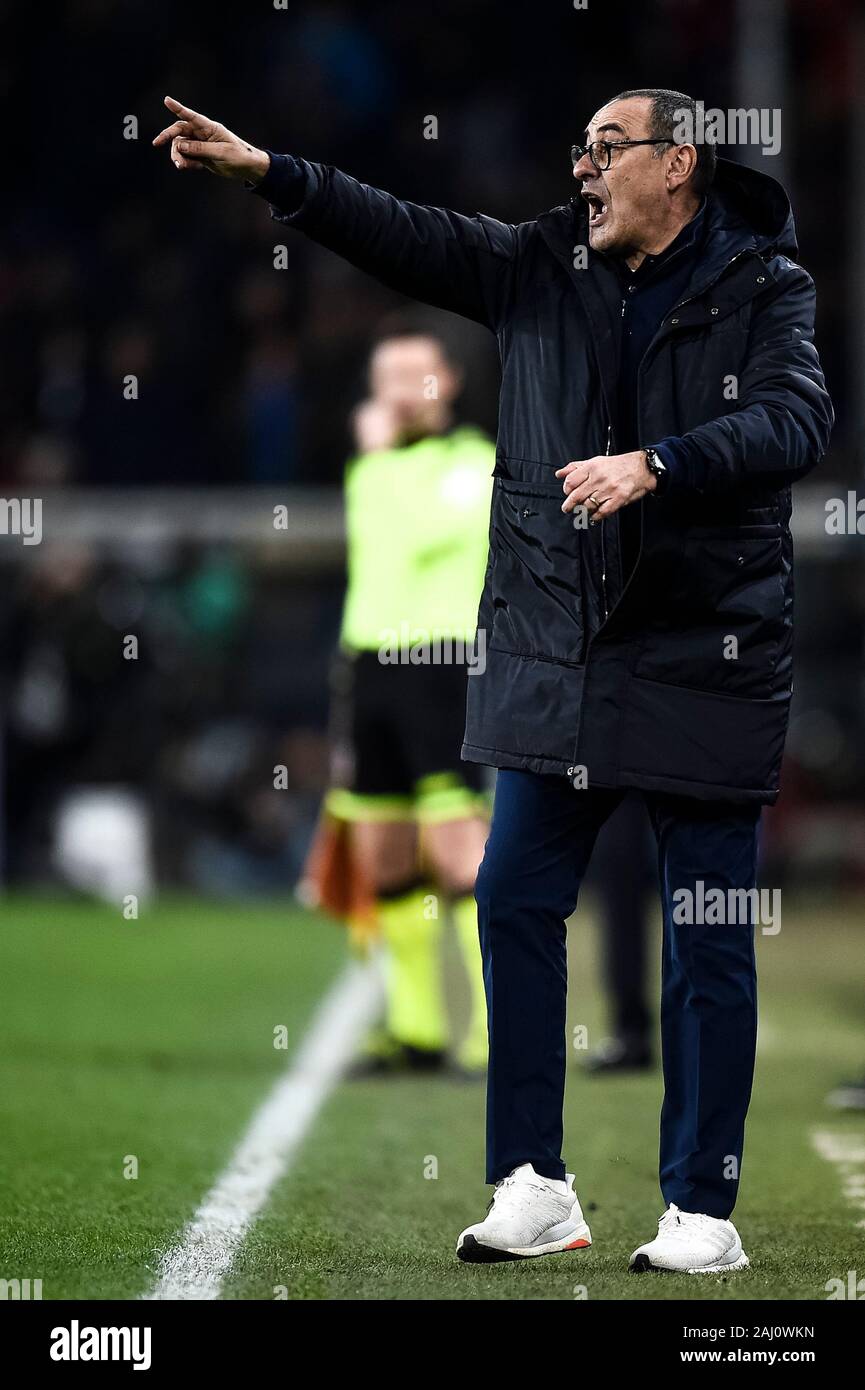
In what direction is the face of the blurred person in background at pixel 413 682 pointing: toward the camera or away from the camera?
toward the camera

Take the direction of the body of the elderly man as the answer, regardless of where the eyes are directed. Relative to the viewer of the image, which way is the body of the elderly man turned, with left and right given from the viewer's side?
facing the viewer and to the left of the viewer

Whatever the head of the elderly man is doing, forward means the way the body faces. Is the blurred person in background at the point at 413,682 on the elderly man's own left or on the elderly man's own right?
on the elderly man's own right
